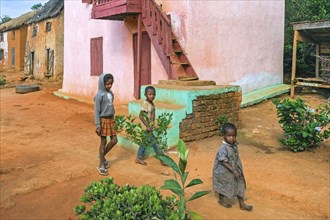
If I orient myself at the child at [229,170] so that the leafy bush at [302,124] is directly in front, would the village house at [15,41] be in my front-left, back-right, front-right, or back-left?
front-left

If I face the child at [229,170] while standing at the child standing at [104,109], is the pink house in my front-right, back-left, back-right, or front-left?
back-left

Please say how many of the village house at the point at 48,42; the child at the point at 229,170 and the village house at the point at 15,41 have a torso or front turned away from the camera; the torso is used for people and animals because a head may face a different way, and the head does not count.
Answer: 0

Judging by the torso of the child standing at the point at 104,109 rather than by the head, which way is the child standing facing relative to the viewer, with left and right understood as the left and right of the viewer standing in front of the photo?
facing the viewer and to the right of the viewer

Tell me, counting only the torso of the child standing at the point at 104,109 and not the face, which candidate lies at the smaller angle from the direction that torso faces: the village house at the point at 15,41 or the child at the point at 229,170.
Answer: the child

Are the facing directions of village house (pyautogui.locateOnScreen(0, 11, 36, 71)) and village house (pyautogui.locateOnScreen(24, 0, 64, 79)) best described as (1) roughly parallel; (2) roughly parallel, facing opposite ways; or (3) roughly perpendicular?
roughly parallel

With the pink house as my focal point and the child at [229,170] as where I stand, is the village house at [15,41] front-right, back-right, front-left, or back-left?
front-left

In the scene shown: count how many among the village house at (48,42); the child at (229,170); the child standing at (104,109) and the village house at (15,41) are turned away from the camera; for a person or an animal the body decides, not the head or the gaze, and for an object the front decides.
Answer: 0
